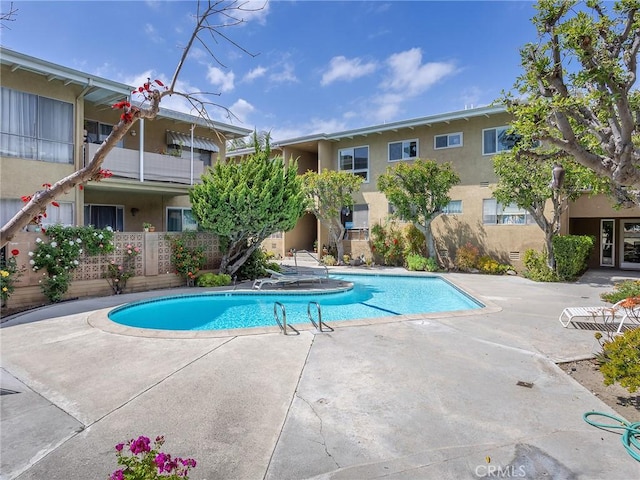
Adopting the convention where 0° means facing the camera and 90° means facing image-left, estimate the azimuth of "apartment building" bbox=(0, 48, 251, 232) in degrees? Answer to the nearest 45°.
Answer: approximately 315°

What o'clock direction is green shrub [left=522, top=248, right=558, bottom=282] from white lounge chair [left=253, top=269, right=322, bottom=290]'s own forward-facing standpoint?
The green shrub is roughly at 12 o'clock from the white lounge chair.

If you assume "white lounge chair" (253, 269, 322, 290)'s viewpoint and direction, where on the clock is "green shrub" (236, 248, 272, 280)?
The green shrub is roughly at 8 o'clock from the white lounge chair.

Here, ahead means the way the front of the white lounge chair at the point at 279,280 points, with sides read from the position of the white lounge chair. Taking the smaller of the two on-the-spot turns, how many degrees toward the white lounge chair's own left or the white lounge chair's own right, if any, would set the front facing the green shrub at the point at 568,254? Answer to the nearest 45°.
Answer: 0° — it already faces it
